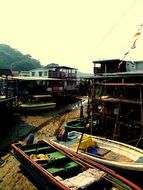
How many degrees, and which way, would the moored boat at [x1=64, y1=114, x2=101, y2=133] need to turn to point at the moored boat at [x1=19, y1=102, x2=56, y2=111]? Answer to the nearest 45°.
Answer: approximately 45° to its right

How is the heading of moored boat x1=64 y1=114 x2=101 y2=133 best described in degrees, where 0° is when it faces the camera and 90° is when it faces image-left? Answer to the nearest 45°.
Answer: approximately 90°

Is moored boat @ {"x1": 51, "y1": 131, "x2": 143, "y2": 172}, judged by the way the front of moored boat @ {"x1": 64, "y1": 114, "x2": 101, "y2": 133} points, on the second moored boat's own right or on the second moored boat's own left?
on the second moored boat's own left

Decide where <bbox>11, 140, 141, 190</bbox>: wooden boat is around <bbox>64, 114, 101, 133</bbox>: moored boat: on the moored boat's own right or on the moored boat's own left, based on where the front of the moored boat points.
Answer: on the moored boat's own left
